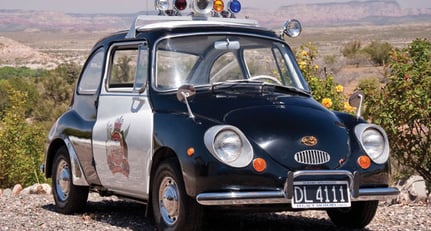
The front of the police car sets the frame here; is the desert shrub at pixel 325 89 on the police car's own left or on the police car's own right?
on the police car's own left

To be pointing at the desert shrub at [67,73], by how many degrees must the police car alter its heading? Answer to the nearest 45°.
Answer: approximately 135° to its left

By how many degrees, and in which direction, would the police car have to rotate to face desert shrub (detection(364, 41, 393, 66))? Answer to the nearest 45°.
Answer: approximately 135° to its left

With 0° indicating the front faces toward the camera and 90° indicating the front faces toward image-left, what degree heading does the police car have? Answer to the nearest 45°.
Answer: approximately 315°

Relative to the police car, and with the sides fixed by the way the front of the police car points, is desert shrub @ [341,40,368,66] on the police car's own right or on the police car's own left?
on the police car's own left

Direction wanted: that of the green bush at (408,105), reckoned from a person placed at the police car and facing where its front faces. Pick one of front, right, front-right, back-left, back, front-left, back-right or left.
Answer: left

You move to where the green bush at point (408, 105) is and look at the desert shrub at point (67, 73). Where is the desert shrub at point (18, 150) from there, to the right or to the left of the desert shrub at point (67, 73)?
left

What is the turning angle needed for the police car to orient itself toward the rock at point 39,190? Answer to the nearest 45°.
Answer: approximately 180°
